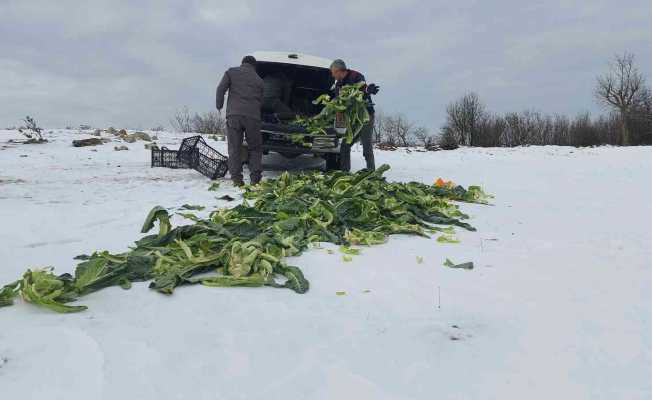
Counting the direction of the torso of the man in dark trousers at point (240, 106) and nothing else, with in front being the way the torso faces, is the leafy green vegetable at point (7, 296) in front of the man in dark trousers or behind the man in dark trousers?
behind

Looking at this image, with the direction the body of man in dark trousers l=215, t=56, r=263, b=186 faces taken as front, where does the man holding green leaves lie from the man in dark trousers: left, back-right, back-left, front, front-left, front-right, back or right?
right

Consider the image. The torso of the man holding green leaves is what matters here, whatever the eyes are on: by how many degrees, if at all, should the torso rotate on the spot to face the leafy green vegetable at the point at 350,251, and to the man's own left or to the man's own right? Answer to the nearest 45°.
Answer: approximately 45° to the man's own left

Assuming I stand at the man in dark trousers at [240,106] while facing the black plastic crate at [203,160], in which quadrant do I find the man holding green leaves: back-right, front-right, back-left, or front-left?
back-right

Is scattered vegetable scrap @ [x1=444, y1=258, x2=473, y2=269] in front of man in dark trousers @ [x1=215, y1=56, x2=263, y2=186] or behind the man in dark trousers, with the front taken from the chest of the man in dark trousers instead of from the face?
behind

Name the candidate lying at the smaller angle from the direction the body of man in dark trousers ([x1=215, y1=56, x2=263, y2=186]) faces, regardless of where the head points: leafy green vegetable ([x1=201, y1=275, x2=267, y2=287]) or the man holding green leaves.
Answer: the man holding green leaves

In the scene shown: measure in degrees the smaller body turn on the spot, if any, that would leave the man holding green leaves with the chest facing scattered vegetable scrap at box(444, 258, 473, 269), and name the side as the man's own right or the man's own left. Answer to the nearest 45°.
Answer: approximately 45° to the man's own left

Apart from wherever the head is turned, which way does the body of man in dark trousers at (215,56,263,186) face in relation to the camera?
away from the camera

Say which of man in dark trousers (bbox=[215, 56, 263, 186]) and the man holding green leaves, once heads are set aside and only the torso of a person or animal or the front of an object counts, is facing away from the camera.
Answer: the man in dark trousers

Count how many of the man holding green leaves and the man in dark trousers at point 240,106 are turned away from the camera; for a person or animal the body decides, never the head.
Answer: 1

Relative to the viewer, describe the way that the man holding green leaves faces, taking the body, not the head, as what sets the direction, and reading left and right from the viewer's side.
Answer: facing the viewer and to the left of the viewer

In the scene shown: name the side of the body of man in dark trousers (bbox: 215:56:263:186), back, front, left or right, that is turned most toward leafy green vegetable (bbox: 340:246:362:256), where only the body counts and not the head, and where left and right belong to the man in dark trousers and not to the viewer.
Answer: back

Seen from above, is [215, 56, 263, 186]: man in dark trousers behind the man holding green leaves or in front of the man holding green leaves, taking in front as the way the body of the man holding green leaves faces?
in front
